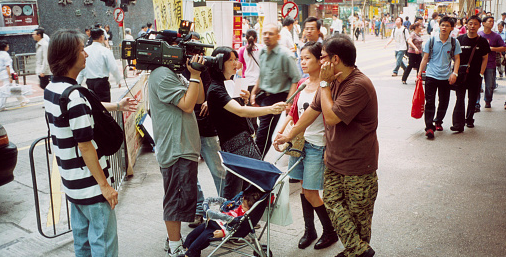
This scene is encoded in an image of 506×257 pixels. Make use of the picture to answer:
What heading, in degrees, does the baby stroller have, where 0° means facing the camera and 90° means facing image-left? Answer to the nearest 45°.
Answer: approximately 90°

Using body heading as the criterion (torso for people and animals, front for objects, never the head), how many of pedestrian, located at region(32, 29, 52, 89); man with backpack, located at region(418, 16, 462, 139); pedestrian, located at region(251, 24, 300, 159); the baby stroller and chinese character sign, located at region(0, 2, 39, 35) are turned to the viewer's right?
0

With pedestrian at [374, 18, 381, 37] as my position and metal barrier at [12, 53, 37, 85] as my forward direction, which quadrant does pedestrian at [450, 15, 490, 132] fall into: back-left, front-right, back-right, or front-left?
front-left

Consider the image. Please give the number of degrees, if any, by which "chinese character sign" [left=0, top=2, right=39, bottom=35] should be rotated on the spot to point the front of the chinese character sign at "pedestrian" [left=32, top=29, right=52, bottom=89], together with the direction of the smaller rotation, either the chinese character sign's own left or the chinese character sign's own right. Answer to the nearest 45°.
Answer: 0° — it already faces them

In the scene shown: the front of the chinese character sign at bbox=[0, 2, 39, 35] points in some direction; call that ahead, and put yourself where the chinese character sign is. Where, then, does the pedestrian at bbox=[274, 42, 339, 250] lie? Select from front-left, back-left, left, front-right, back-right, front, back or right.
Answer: front

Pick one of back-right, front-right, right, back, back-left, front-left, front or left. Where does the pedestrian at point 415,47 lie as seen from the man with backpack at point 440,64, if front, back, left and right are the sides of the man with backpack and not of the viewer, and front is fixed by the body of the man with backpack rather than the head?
back

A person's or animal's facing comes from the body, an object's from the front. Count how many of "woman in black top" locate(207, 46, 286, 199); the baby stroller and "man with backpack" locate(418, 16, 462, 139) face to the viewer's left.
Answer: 1

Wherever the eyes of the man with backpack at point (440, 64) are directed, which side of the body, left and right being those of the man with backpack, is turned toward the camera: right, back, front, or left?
front

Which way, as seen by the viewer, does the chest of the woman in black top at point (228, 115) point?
to the viewer's right

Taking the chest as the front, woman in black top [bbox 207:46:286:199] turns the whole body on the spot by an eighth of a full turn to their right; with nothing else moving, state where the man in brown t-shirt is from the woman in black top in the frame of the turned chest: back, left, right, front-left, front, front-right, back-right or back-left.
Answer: front

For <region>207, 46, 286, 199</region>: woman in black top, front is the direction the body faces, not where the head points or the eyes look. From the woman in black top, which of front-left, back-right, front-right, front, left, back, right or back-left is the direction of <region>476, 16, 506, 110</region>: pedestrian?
front-left

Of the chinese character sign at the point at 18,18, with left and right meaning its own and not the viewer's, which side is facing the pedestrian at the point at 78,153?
front

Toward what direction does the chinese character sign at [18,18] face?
toward the camera

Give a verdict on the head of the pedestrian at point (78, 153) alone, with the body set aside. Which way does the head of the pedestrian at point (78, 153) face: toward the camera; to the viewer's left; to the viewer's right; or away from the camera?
to the viewer's right

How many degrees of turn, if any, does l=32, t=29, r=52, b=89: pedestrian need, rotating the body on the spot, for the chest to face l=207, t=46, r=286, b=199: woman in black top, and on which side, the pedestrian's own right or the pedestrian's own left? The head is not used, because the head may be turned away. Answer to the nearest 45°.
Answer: approximately 90° to the pedestrian's own left

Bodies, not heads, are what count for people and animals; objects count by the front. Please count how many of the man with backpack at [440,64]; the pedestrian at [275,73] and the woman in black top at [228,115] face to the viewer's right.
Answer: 1
